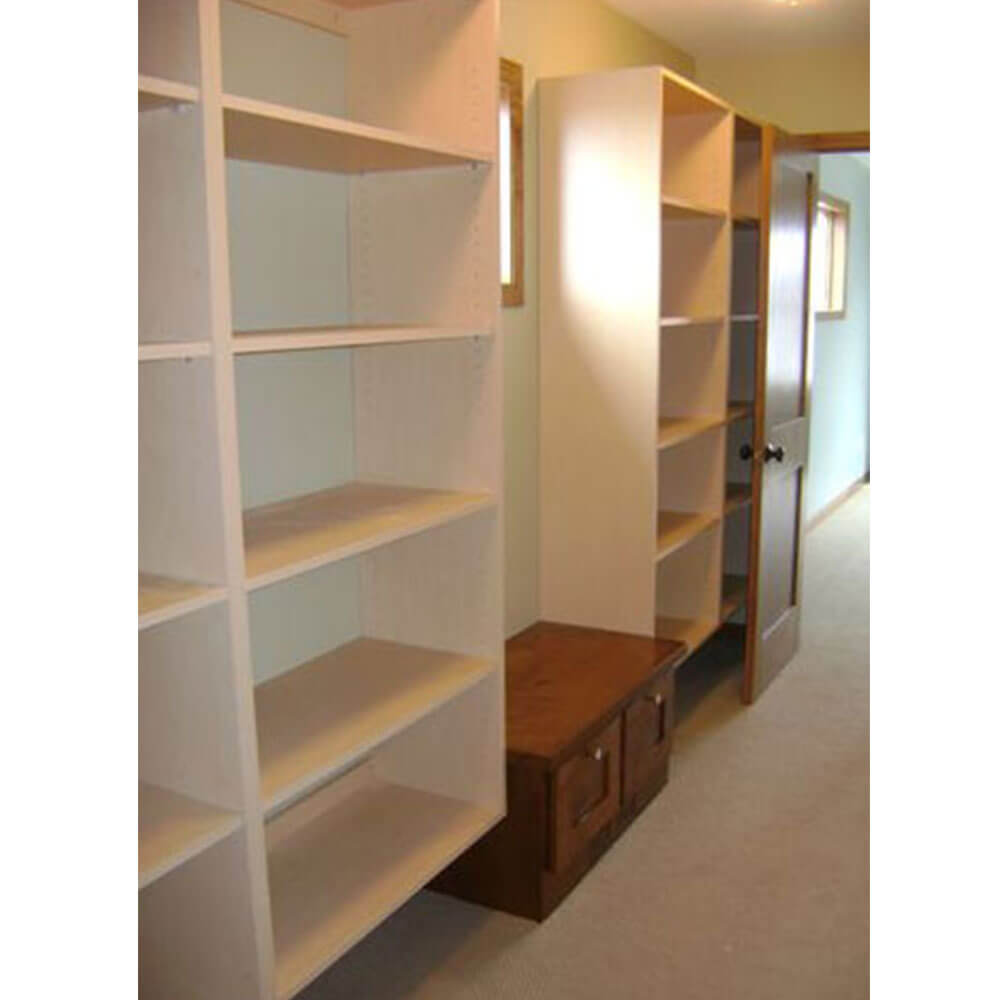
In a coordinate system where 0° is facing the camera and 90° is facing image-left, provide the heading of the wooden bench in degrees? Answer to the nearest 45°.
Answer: approximately 315°

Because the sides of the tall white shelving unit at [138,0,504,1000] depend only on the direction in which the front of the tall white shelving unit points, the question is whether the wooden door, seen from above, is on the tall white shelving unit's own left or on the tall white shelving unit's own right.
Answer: on the tall white shelving unit's own left

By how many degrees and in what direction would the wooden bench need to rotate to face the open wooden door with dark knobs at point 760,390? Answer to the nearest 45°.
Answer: approximately 90° to its left

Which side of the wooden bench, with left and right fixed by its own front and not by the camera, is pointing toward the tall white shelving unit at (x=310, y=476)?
right

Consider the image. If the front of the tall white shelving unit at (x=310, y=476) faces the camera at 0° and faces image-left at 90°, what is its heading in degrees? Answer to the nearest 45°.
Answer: approximately 315°

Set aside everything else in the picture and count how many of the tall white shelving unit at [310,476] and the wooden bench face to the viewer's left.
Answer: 0
